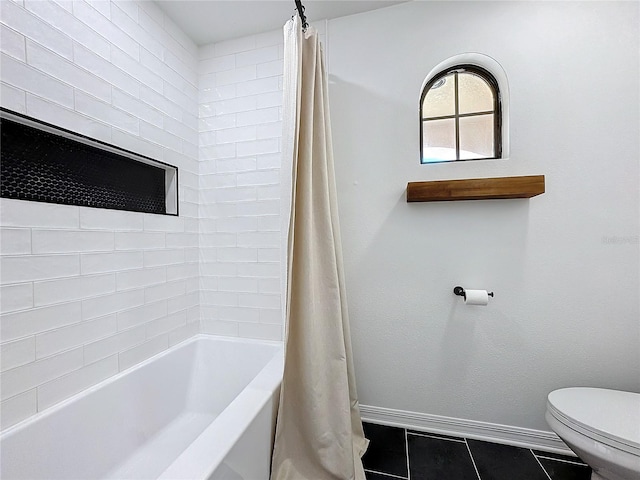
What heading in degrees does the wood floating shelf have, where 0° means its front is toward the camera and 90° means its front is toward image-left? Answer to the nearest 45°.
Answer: approximately 0°
